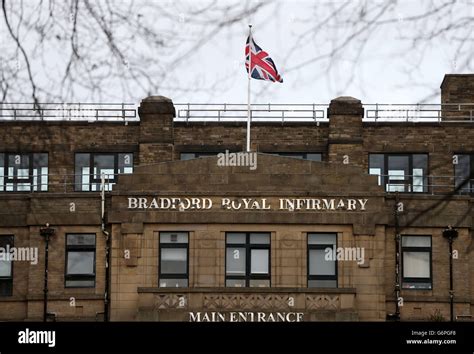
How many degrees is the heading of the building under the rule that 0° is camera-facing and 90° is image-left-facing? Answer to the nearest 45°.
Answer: approximately 0°
